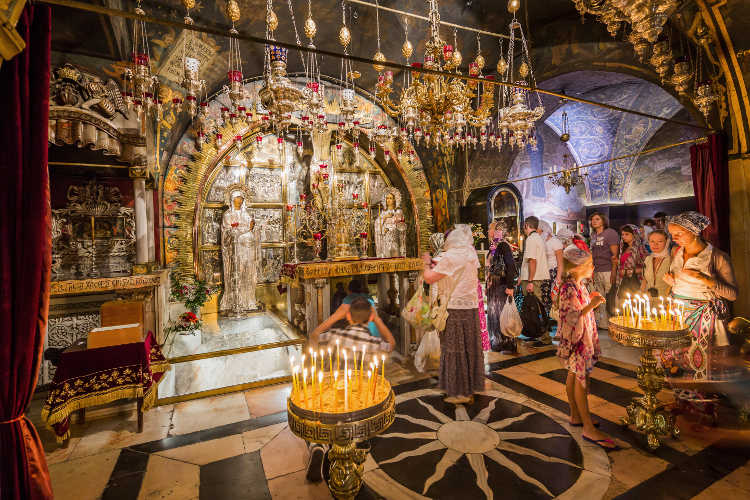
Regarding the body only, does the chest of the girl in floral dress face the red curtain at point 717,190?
no

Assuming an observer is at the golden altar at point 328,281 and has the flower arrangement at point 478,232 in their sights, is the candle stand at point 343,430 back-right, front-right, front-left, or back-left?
back-right

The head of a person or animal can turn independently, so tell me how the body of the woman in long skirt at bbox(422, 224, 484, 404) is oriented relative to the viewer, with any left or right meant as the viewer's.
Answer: facing away from the viewer and to the left of the viewer

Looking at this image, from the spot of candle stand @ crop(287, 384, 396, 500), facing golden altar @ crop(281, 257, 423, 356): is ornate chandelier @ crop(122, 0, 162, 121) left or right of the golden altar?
left

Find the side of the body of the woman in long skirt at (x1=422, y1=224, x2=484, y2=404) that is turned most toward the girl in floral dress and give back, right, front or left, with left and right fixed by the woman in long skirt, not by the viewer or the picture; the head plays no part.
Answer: back

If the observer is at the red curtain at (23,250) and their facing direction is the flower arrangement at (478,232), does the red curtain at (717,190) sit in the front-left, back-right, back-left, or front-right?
front-right

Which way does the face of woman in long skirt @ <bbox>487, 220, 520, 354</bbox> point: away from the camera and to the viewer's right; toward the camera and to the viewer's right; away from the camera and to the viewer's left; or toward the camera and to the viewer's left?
away from the camera and to the viewer's left

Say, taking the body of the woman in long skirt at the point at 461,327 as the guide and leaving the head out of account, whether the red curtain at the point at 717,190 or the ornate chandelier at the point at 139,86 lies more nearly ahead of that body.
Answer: the ornate chandelier

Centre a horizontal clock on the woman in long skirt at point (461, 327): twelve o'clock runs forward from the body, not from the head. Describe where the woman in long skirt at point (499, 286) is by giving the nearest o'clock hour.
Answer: the woman in long skirt at point (499, 286) is roughly at 2 o'clock from the woman in long skirt at point (461, 327).

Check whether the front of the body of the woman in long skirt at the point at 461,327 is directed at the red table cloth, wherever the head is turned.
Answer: no

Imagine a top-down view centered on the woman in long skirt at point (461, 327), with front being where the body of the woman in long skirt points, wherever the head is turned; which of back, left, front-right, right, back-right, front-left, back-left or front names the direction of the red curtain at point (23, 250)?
left

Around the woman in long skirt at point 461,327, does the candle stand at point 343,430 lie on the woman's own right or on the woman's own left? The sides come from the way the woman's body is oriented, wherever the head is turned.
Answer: on the woman's own left
